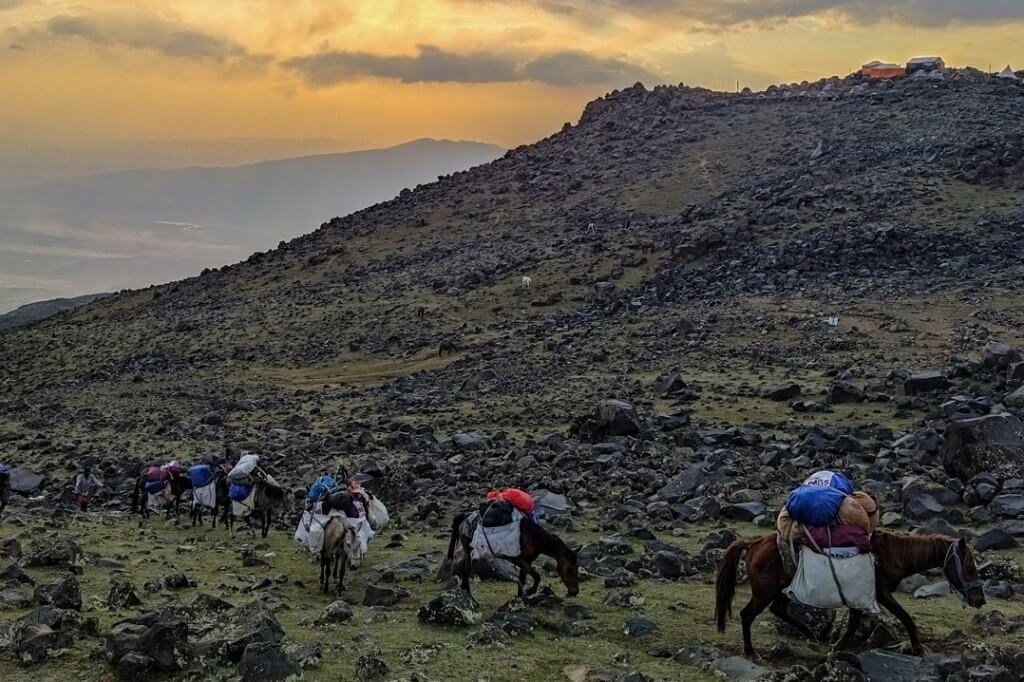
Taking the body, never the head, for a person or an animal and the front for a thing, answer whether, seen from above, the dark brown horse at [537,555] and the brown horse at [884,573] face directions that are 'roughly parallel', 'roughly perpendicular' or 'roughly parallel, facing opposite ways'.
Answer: roughly parallel

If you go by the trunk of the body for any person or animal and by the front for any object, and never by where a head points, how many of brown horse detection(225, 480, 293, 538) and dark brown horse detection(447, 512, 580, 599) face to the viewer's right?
2

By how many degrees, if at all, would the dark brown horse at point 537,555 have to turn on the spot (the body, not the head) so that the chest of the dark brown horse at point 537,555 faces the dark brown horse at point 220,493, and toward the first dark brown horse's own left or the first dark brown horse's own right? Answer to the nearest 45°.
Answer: approximately 135° to the first dark brown horse's own left

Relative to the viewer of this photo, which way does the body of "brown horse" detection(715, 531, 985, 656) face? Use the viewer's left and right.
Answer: facing to the right of the viewer

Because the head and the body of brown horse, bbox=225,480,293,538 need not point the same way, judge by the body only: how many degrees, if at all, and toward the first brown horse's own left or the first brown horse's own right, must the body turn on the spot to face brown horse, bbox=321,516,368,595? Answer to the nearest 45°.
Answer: approximately 90° to the first brown horse's own right

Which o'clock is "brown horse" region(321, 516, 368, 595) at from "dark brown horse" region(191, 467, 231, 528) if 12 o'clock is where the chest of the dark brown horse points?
The brown horse is roughly at 1 o'clock from the dark brown horse.

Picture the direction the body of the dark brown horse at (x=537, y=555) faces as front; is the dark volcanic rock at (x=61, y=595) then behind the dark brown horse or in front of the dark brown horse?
behind

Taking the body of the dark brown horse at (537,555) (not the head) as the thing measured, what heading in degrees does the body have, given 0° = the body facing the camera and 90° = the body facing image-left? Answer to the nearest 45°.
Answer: approximately 270°

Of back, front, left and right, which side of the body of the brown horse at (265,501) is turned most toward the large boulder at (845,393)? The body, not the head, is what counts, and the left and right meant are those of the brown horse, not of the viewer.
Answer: front

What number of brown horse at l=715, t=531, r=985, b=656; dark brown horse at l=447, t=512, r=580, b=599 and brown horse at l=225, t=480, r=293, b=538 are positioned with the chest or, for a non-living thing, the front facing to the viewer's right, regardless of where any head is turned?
3

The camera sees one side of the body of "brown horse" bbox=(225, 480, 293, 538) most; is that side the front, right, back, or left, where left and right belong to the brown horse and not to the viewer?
right
